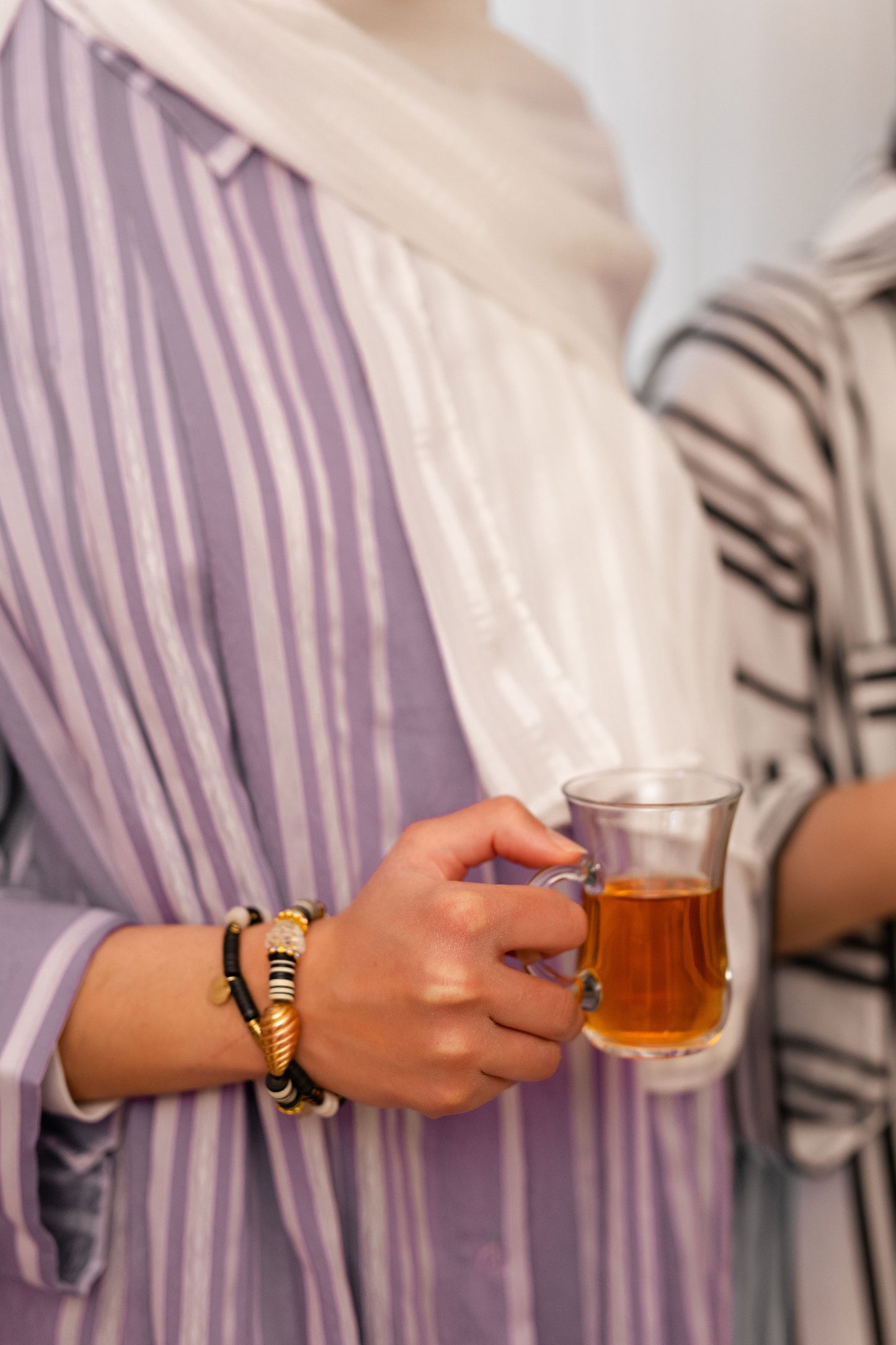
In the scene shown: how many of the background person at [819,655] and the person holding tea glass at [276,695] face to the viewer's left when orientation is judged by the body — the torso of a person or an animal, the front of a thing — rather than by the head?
0

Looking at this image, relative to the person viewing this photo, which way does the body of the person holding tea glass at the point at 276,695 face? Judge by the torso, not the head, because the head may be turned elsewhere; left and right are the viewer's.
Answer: facing the viewer and to the right of the viewer

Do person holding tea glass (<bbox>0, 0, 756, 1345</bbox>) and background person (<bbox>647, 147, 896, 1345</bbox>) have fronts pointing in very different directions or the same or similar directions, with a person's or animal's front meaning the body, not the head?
same or similar directions
